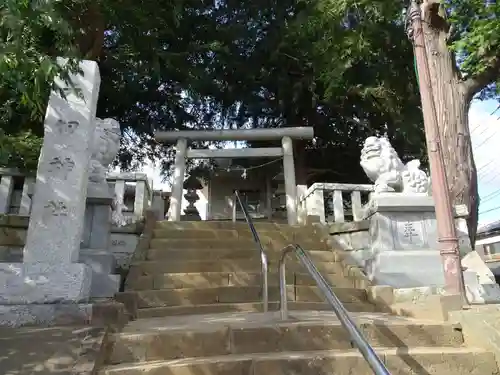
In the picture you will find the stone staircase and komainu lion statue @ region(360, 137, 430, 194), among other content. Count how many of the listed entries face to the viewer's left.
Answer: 1

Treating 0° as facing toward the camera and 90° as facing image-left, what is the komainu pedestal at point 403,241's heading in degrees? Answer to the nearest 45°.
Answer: approximately 0°

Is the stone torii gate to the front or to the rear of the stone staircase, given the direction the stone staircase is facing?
to the rear

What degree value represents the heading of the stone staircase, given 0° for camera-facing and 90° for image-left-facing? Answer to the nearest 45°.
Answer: approximately 0°

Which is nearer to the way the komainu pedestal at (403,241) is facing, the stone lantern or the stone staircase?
the stone staircase

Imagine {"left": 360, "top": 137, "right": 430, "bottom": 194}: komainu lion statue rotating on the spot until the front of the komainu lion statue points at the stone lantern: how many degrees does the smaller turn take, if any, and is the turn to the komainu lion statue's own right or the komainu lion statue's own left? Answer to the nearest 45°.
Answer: approximately 45° to the komainu lion statue's own right

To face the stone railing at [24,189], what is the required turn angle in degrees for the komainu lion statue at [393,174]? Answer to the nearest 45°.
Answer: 0° — it already faces it

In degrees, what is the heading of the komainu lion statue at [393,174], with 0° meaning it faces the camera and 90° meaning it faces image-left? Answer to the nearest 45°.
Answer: approximately 90°
